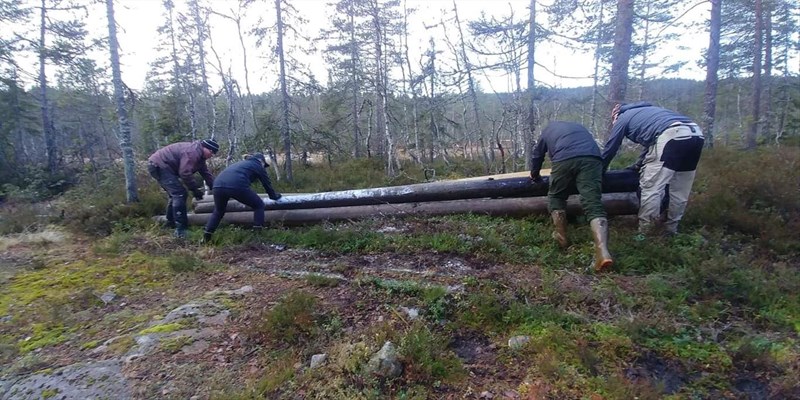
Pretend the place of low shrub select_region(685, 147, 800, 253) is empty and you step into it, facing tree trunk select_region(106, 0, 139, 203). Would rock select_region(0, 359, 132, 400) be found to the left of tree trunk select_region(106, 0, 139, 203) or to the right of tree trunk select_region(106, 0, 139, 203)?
left

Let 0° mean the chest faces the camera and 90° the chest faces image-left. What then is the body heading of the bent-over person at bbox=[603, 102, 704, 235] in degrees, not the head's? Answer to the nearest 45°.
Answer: approximately 135°

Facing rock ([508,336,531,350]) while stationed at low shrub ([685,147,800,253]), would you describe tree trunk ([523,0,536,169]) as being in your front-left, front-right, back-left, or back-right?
back-right

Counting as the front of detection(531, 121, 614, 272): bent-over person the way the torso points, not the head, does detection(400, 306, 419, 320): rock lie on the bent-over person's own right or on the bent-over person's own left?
on the bent-over person's own left

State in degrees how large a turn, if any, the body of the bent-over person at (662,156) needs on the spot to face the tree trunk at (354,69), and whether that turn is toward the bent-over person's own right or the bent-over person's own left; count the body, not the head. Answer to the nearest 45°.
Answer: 0° — they already face it

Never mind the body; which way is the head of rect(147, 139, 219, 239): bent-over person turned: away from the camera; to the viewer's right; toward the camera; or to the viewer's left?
to the viewer's right

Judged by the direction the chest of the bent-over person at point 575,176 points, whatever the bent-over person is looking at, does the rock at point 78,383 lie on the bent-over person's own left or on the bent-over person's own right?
on the bent-over person's own left

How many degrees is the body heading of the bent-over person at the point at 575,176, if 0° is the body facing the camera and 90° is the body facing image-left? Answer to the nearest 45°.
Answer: approximately 135°

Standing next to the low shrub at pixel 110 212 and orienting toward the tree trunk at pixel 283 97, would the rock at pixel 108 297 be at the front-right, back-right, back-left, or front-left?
back-right
